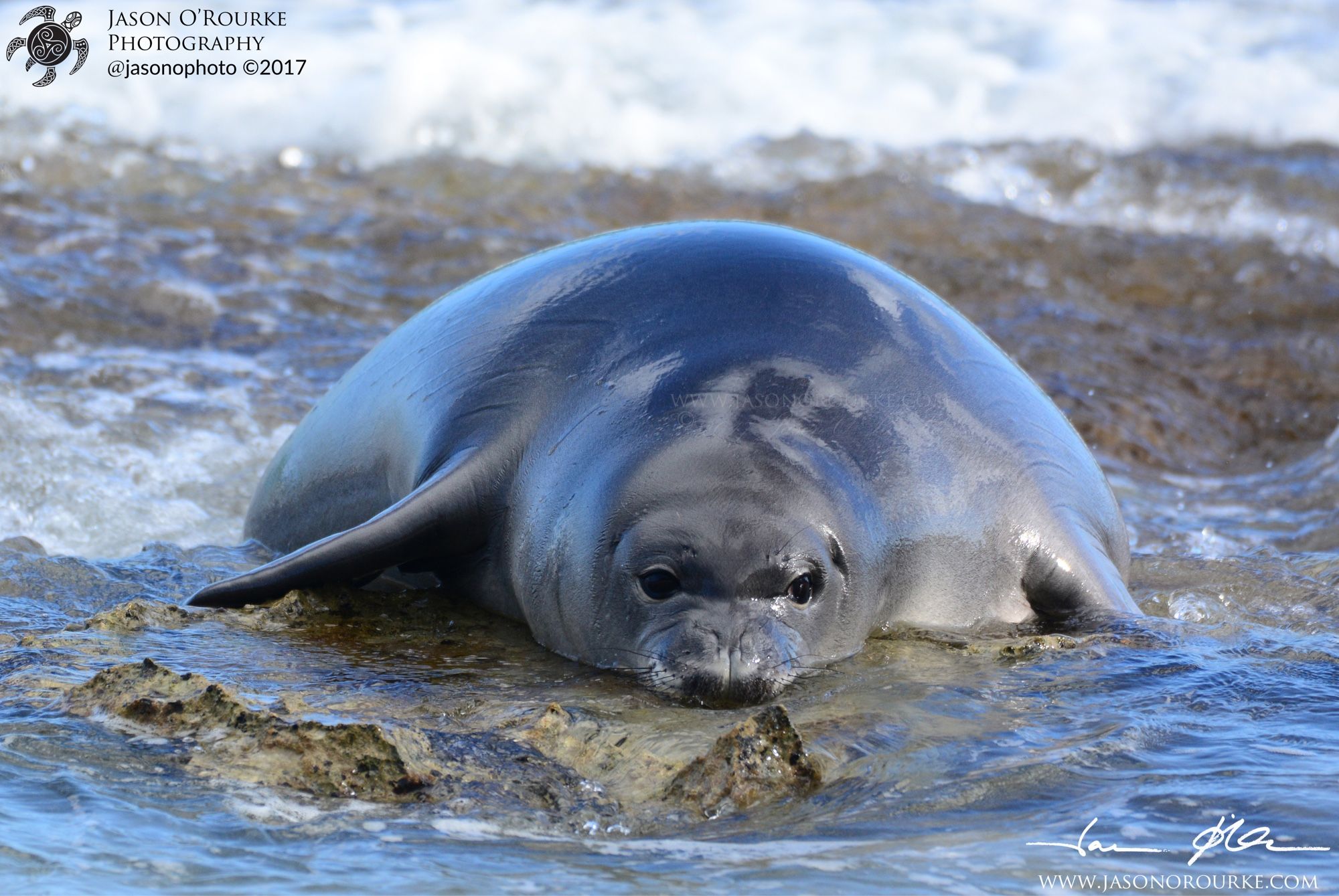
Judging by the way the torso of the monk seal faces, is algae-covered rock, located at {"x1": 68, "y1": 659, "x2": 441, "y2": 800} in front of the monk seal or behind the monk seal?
in front

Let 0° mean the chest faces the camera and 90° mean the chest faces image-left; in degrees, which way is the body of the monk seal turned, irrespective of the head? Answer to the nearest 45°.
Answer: approximately 0°

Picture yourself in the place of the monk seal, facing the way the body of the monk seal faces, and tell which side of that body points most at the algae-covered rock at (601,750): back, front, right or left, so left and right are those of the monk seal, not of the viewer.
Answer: front

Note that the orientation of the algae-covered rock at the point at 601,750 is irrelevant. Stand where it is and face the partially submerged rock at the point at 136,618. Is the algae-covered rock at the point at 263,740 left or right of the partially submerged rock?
left

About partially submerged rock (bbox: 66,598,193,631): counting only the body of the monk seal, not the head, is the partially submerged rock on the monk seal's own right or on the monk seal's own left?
on the monk seal's own right

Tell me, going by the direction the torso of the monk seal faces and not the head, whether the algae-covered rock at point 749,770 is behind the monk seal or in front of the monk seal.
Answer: in front

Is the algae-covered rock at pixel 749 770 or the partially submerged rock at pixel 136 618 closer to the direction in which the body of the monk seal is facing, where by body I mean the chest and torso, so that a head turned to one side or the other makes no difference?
the algae-covered rock

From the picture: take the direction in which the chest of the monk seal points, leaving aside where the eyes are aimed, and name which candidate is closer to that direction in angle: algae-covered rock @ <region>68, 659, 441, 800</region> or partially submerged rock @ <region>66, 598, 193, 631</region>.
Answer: the algae-covered rock
